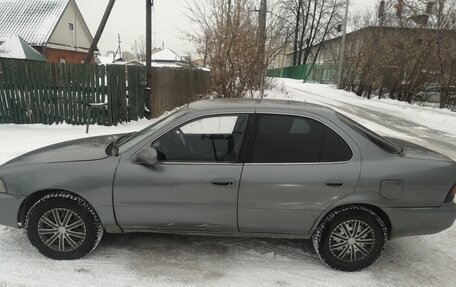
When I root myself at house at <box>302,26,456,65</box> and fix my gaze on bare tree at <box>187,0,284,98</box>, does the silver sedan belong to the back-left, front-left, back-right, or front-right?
front-left

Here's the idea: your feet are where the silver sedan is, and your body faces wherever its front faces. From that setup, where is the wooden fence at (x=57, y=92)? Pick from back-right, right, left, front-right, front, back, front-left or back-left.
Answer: front-right

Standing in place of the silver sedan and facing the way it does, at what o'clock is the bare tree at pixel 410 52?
The bare tree is roughly at 4 o'clock from the silver sedan.

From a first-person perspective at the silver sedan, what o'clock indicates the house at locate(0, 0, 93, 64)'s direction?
The house is roughly at 2 o'clock from the silver sedan.

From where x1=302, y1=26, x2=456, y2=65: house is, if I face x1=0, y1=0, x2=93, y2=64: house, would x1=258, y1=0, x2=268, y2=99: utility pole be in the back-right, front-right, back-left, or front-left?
front-left

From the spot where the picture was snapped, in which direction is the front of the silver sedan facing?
facing to the left of the viewer

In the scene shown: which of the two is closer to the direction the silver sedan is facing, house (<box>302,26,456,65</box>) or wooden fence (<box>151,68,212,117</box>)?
the wooden fence

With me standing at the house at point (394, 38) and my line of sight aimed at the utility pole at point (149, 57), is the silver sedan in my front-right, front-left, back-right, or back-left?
front-left

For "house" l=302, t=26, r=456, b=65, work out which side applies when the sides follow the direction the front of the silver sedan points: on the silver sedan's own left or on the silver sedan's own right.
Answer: on the silver sedan's own right

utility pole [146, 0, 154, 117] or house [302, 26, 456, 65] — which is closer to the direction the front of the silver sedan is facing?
the utility pole

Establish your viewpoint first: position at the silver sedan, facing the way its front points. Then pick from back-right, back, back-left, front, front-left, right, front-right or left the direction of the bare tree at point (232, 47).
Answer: right

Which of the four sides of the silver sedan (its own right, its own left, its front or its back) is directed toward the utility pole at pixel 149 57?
right

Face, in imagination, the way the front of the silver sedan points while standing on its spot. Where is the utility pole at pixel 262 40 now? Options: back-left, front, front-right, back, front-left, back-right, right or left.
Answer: right
